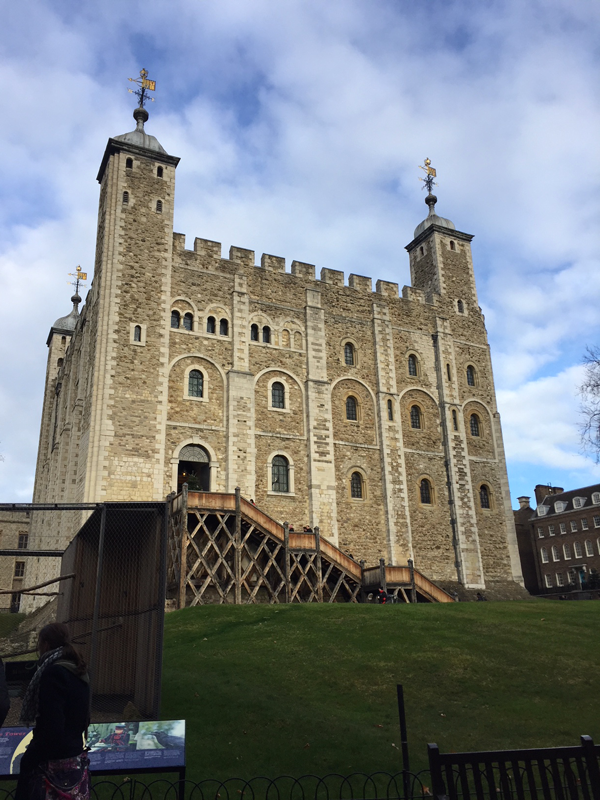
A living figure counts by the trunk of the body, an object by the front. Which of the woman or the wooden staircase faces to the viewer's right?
the wooden staircase

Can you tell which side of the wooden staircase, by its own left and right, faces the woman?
right

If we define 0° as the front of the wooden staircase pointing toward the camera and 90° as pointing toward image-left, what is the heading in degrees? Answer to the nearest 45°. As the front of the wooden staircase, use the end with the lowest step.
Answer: approximately 270°

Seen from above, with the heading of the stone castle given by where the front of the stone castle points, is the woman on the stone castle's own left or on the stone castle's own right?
on the stone castle's own right

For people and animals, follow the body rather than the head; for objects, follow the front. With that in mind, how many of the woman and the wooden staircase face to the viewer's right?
1

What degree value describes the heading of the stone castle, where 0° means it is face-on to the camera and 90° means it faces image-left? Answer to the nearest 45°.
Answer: approximately 315°

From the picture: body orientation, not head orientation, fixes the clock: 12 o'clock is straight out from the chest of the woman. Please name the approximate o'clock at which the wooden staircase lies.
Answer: The wooden staircase is roughly at 2 o'clock from the woman.

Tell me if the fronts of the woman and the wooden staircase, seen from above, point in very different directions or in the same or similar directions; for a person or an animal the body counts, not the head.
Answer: very different directions

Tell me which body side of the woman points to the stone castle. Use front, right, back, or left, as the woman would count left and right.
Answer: right
